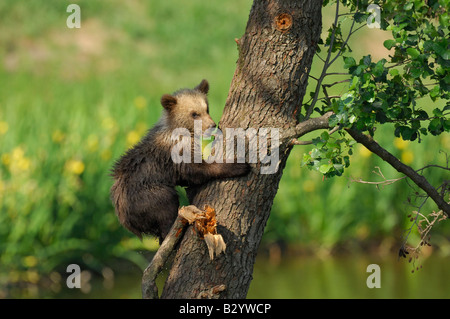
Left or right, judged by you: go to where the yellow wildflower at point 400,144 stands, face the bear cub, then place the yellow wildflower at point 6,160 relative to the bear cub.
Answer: right

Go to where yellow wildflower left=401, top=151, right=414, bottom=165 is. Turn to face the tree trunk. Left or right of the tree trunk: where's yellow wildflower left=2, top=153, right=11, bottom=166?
right

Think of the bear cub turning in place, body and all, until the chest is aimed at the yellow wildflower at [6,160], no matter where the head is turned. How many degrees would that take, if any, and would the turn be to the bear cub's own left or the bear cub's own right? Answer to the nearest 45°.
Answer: approximately 135° to the bear cub's own left

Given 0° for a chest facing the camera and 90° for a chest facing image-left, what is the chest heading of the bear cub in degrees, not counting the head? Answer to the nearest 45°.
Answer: approximately 270°
